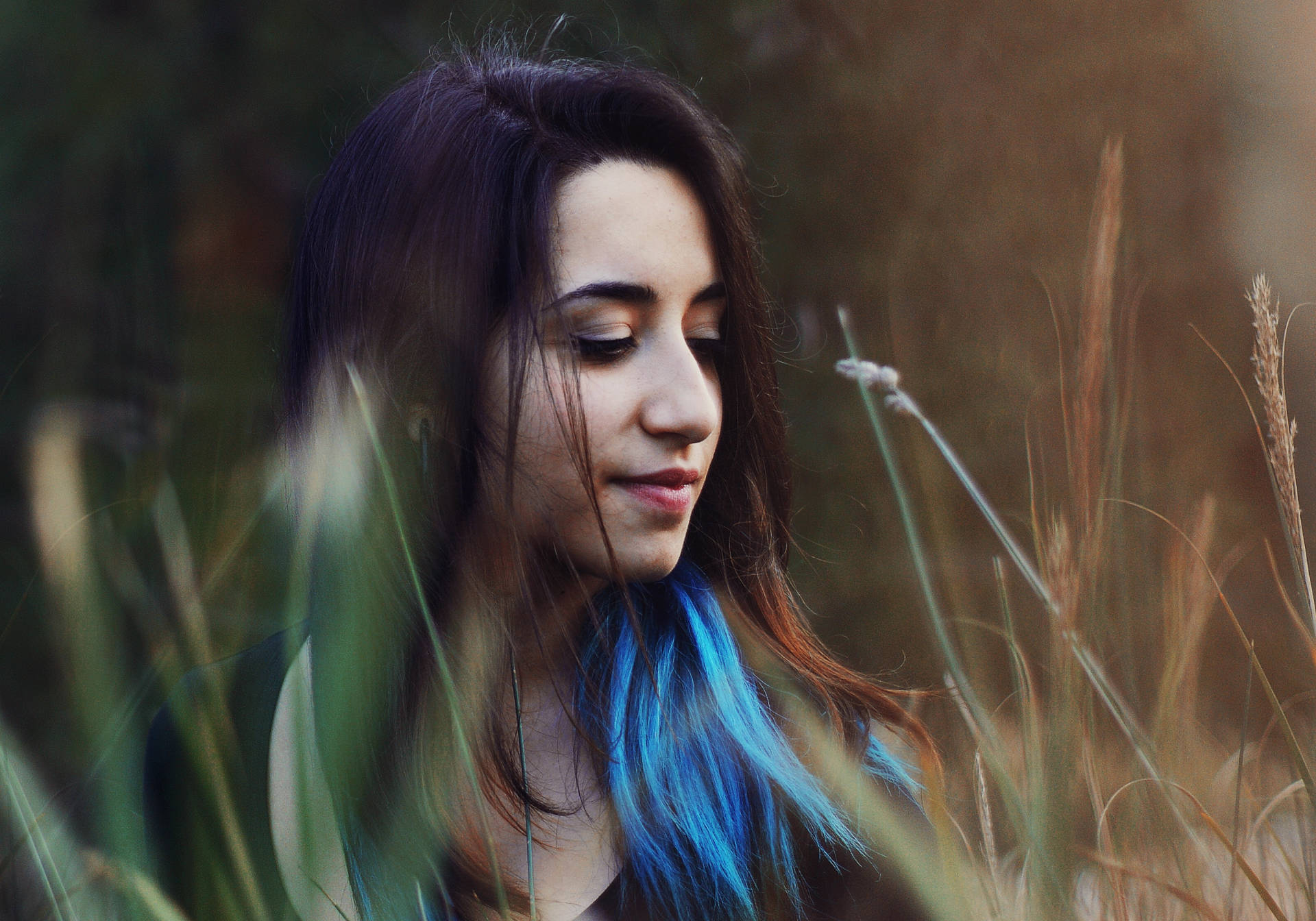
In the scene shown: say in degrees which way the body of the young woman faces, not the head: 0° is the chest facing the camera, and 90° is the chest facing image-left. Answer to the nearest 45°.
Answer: approximately 315°
